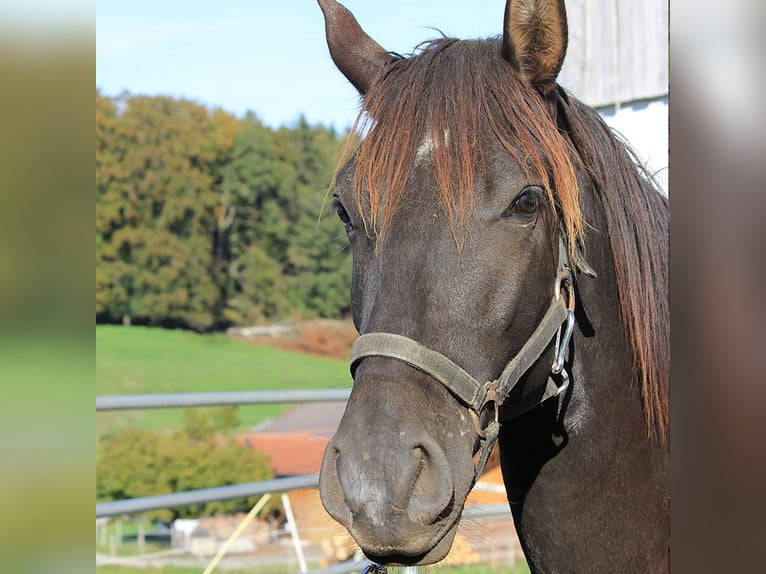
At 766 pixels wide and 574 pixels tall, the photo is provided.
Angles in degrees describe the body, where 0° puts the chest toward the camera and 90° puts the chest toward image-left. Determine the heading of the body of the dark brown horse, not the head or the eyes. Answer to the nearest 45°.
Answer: approximately 45°

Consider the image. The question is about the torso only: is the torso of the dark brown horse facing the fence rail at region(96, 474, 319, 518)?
no

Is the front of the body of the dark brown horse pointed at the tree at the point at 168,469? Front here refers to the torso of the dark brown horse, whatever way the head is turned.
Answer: no
